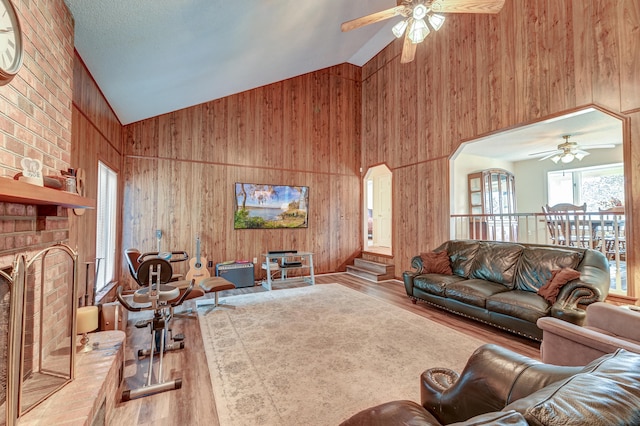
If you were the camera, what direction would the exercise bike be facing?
facing away from the viewer

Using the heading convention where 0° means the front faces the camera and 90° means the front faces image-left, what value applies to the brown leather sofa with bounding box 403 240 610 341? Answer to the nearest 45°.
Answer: approximately 45°

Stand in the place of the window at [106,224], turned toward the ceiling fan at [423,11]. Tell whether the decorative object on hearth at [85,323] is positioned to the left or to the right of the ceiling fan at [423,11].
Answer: right

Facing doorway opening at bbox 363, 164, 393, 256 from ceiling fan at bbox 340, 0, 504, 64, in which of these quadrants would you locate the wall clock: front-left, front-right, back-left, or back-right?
back-left

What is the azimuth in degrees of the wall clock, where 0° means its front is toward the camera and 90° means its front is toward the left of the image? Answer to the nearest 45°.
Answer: approximately 315°

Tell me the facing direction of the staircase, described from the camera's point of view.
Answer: facing the viewer and to the left of the viewer

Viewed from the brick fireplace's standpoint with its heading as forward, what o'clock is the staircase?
The staircase is roughly at 10 o'clock from the brick fireplace.

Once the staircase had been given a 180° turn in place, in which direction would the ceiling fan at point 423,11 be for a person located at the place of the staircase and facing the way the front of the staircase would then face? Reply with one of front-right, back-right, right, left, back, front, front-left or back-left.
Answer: back-right

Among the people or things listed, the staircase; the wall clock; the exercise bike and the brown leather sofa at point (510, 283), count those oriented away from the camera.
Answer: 1

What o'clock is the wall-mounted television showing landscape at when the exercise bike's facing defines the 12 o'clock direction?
The wall-mounted television showing landscape is roughly at 1 o'clock from the exercise bike.

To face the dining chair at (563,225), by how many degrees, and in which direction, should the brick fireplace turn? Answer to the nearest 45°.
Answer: approximately 45° to its left
